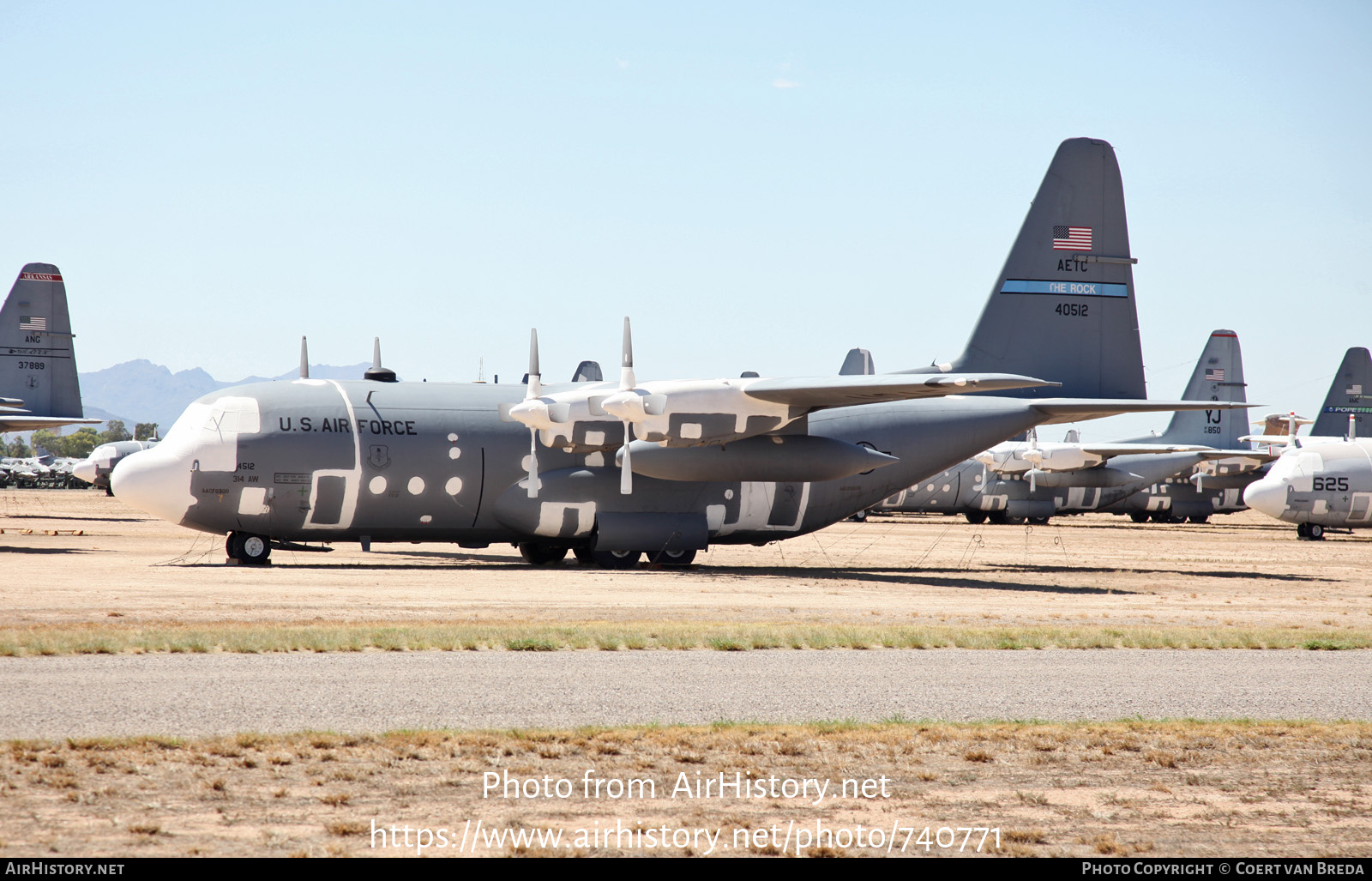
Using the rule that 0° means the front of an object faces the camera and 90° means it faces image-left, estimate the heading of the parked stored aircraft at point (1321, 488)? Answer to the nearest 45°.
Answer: approximately 90°

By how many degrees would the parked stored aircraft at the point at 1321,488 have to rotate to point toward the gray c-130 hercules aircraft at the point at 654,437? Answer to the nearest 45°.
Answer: approximately 45° to its left
